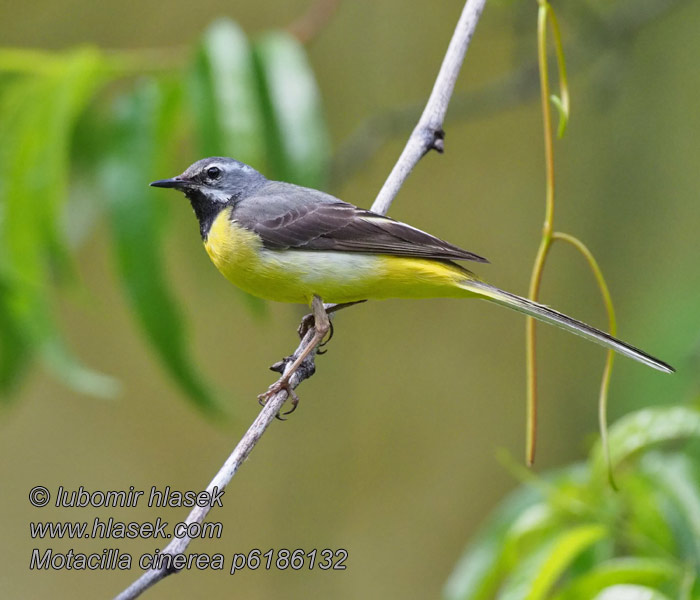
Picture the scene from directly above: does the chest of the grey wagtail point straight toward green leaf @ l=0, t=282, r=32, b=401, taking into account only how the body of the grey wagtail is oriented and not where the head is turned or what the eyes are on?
yes

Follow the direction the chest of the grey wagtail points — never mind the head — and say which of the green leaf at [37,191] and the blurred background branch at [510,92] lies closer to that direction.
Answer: the green leaf

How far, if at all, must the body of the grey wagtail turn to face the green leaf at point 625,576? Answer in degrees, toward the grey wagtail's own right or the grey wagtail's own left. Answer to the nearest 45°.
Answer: approximately 135° to the grey wagtail's own left

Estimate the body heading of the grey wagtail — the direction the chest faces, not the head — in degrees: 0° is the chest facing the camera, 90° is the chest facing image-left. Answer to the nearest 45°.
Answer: approximately 90°

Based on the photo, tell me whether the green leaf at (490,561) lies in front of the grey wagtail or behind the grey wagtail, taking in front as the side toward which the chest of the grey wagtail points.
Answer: behind

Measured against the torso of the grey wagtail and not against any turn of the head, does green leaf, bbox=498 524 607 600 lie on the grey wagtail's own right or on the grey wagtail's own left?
on the grey wagtail's own left
